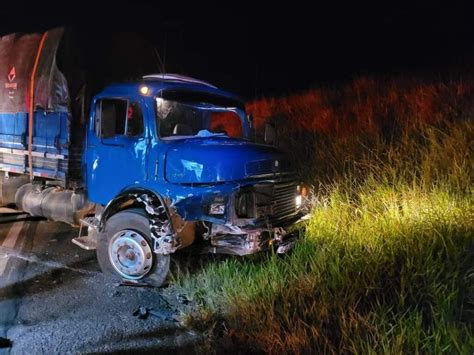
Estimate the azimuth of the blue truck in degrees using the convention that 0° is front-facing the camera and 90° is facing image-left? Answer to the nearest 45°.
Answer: approximately 315°
